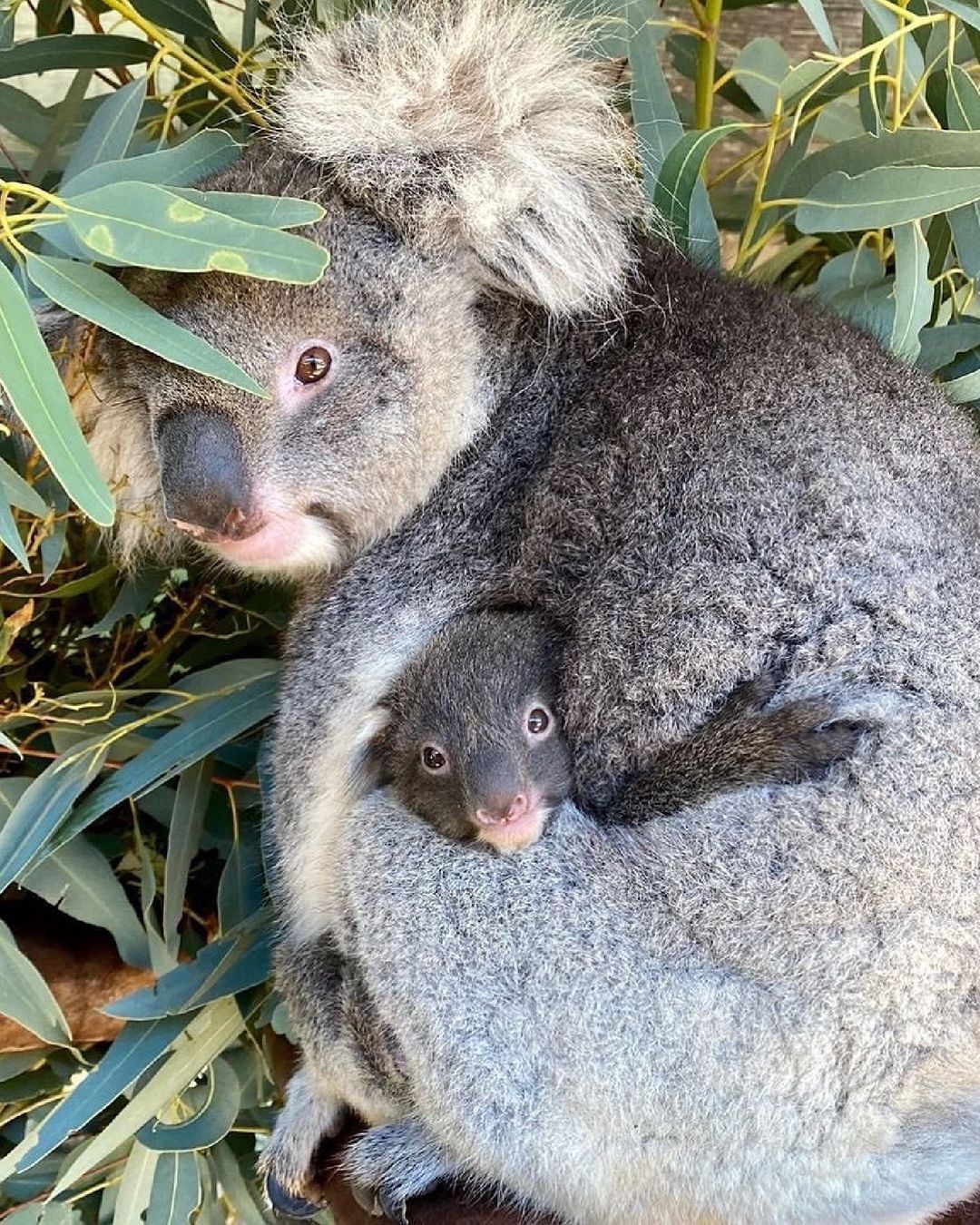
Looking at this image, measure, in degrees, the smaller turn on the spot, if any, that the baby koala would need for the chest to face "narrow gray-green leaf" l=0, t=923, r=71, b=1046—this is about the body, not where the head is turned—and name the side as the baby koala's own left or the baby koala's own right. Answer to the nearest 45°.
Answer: approximately 90° to the baby koala's own right

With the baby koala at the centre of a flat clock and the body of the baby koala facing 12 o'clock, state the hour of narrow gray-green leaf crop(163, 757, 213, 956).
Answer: The narrow gray-green leaf is roughly at 4 o'clock from the baby koala.

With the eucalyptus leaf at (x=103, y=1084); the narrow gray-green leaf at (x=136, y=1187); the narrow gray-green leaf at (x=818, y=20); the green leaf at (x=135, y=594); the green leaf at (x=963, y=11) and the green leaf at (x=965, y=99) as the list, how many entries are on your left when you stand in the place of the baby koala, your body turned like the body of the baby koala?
3

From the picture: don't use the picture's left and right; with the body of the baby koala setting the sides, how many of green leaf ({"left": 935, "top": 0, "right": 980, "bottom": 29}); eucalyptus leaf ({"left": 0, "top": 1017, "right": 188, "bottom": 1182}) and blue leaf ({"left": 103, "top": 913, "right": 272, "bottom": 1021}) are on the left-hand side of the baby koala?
1

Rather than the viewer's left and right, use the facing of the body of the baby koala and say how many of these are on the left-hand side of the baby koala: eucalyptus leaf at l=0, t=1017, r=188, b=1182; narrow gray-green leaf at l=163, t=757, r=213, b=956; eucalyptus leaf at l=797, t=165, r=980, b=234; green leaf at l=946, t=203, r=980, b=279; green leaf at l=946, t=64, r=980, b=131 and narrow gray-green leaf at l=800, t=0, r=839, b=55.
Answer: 4

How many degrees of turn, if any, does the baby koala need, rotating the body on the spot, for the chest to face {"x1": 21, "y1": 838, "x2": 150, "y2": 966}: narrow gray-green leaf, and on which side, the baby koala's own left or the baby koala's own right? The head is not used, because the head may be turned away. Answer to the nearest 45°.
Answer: approximately 135° to the baby koala's own right

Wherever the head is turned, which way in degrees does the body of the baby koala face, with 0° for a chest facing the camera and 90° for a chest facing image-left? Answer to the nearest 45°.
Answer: approximately 0°

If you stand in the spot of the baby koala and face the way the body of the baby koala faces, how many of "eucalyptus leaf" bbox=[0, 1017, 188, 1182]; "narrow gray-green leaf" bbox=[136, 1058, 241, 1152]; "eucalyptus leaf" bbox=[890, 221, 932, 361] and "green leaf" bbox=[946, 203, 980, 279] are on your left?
2

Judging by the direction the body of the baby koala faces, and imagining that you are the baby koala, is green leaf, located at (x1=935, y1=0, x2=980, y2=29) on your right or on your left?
on your left

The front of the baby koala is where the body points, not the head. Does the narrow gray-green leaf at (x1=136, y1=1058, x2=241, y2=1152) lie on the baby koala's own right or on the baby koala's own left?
on the baby koala's own right

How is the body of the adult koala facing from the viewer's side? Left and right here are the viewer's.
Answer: facing to the left of the viewer
